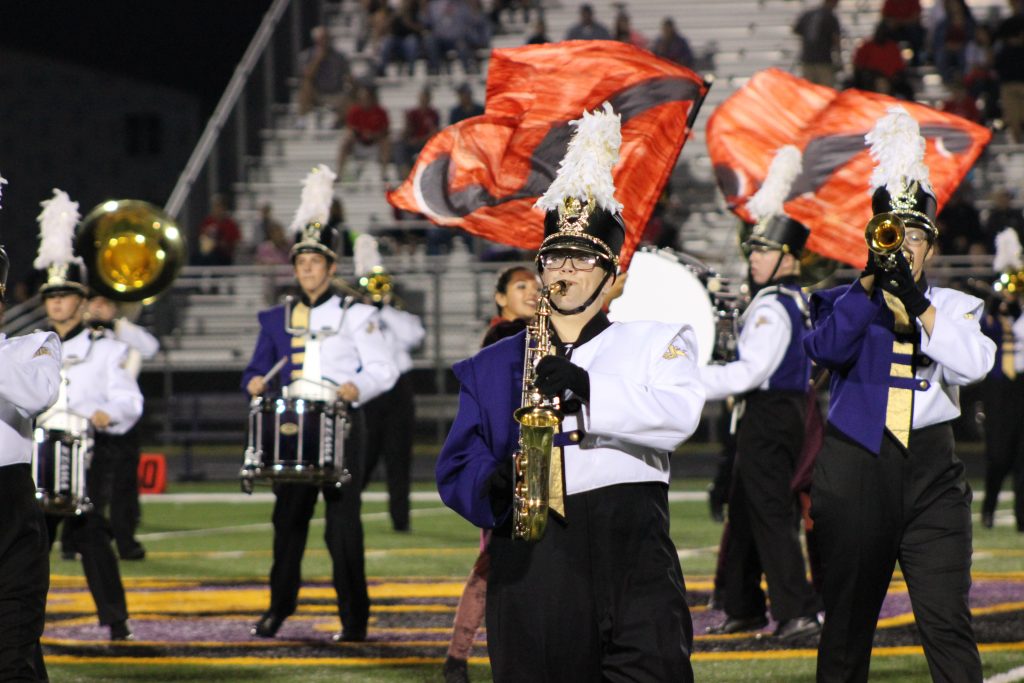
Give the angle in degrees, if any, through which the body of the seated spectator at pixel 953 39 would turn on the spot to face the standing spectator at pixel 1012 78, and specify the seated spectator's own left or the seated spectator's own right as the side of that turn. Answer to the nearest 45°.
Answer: approximately 45° to the seated spectator's own left

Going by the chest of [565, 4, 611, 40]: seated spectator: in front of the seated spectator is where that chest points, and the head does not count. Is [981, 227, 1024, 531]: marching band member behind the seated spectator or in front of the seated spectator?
in front

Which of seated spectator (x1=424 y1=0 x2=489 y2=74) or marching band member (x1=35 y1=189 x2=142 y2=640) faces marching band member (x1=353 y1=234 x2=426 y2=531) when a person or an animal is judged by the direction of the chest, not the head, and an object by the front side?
the seated spectator

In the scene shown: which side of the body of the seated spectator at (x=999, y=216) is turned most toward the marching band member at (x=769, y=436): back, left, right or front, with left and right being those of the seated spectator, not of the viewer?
front

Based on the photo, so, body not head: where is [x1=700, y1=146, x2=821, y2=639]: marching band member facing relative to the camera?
to the viewer's left

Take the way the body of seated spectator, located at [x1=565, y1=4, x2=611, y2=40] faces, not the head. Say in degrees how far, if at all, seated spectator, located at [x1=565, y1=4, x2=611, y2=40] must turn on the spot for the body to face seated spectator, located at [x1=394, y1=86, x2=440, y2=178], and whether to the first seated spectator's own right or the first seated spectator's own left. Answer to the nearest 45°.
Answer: approximately 90° to the first seated spectator's own right

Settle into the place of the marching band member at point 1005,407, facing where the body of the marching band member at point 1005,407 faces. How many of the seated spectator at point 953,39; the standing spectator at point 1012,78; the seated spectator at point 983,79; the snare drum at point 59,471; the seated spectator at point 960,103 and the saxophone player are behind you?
4

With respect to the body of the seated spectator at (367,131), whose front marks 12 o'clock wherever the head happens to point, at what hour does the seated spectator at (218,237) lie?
the seated spectator at (218,237) is roughly at 2 o'clock from the seated spectator at (367,131).

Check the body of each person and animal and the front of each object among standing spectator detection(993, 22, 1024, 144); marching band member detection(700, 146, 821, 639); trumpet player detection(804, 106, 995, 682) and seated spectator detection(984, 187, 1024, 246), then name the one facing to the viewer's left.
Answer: the marching band member

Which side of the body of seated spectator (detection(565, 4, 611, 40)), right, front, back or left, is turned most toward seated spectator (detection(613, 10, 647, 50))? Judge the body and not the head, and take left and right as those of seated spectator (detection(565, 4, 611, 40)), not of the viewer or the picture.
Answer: left
